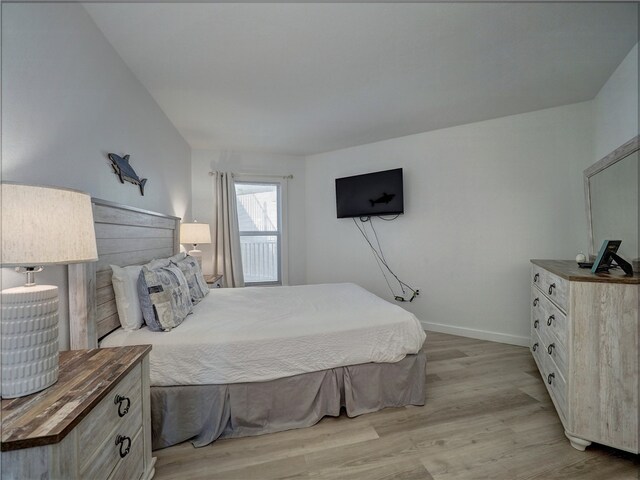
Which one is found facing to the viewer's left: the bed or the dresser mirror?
the dresser mirror

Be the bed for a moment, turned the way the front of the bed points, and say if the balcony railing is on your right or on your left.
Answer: on your left

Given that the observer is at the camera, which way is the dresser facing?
facing to the left of the viewer

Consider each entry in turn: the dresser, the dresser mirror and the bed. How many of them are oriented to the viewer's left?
2

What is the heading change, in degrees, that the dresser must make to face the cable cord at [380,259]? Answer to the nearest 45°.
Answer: approximately 45° to its right

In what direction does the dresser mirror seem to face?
to the viewer's left

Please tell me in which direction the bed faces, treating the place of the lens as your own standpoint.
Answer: facing to the right of the viewer

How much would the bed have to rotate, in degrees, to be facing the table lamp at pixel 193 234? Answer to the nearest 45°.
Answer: approximately 90° to its left

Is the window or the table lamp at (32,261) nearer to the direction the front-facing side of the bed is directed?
the window
